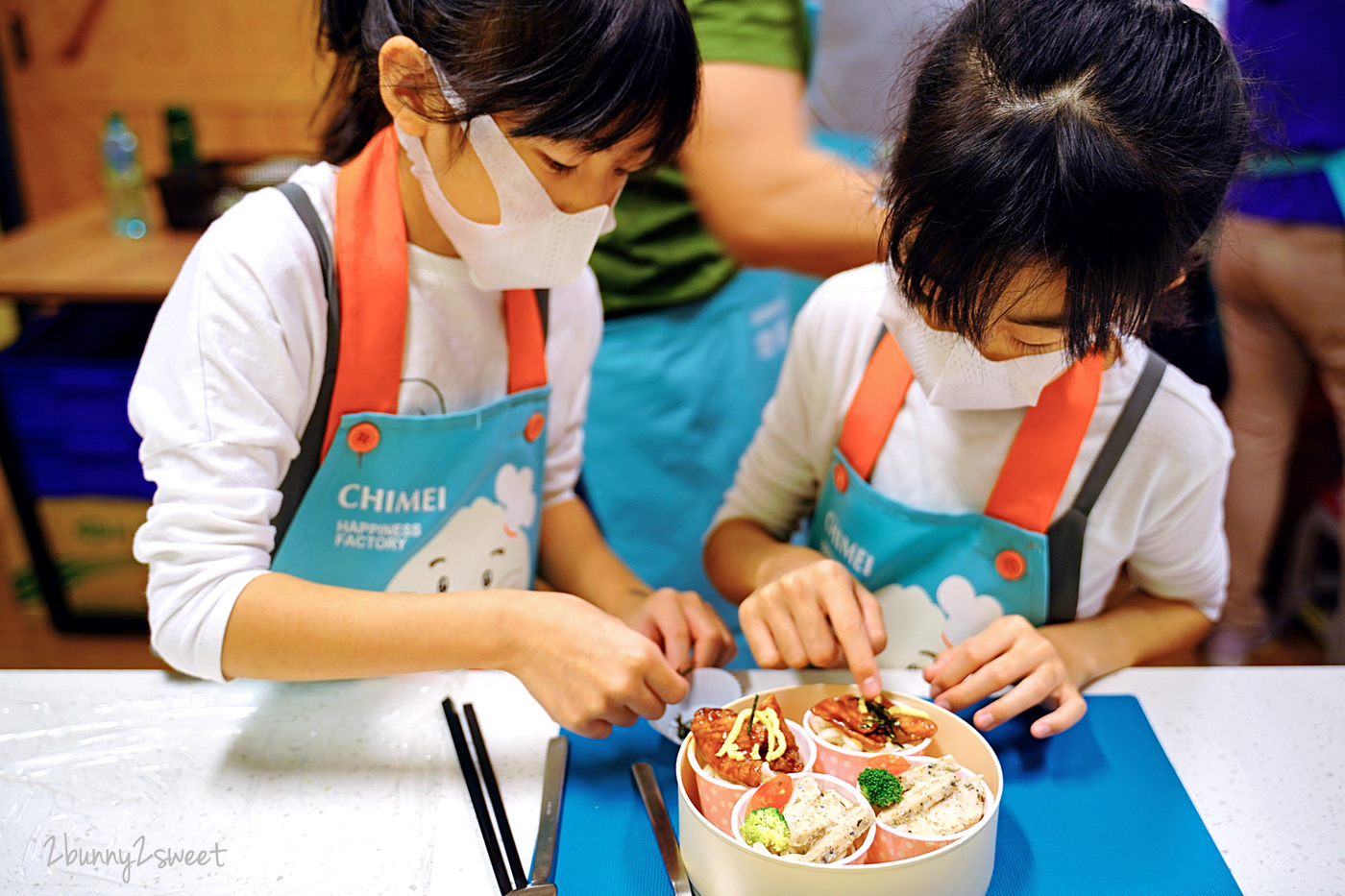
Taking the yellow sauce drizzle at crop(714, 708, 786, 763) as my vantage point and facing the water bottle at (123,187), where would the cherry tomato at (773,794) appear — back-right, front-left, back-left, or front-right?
back-left

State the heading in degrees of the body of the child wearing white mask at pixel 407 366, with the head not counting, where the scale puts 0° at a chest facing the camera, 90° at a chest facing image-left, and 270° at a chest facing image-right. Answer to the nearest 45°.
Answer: approximately 315°

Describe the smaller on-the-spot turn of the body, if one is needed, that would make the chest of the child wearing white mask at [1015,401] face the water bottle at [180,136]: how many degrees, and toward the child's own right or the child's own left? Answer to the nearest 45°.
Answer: approximately 90° to the child's own right

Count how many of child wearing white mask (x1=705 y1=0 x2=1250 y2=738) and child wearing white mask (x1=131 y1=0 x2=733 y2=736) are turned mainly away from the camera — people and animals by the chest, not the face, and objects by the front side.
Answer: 0

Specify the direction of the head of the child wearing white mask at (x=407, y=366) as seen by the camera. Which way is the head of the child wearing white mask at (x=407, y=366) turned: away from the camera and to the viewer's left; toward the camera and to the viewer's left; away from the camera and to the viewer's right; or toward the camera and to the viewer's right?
toward the camera and to the viewer's right
